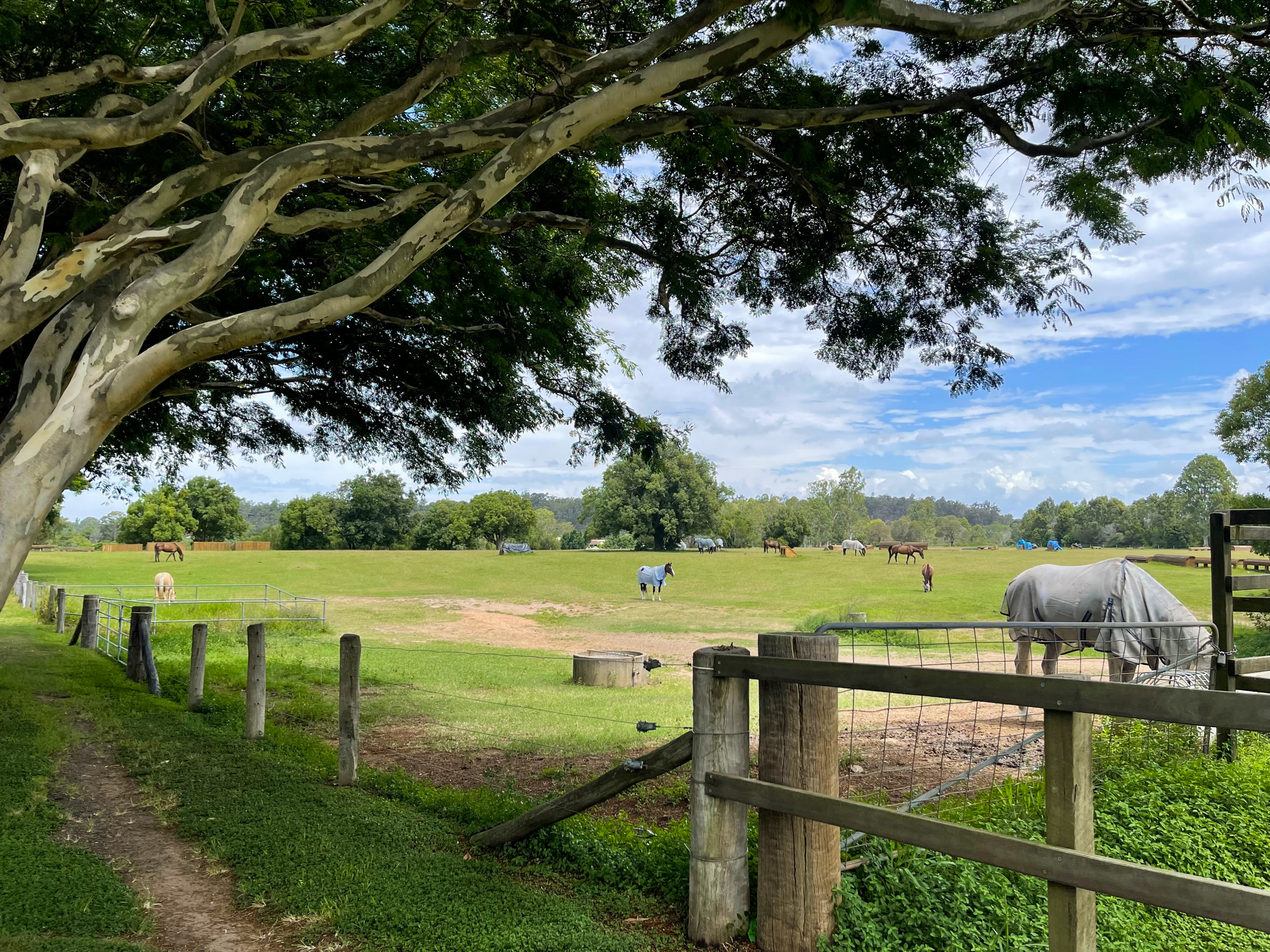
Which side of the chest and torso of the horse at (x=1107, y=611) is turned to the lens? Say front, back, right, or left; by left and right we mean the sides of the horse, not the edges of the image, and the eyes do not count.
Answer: right

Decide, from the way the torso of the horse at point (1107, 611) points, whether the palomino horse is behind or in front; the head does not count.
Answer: behind

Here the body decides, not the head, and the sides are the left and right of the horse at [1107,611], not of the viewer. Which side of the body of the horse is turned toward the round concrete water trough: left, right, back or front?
back

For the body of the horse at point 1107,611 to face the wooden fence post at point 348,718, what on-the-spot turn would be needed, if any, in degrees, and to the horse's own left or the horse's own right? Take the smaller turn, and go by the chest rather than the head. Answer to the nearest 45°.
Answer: approximately 135° to the horse's own right

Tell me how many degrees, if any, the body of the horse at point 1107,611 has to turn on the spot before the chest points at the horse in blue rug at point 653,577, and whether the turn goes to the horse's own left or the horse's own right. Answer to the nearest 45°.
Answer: approximately 135° to the horse's own left

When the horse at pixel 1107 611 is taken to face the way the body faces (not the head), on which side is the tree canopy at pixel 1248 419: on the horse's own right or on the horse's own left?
on the horse's own left

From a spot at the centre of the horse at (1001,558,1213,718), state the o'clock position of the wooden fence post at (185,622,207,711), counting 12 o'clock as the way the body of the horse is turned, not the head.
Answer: The wooden fence post is roughly at 5 o'clock from the horse.

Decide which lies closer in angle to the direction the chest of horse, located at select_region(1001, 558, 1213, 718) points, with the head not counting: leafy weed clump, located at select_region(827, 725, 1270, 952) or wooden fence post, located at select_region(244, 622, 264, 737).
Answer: the leafy weed clump

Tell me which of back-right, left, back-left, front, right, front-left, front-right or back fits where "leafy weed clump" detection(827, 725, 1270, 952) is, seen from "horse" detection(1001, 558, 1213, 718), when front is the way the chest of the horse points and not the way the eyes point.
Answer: right

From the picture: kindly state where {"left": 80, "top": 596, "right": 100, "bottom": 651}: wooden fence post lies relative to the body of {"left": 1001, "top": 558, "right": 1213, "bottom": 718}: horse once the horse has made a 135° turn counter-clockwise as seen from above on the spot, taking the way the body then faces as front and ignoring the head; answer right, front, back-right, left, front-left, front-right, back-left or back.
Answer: front-left

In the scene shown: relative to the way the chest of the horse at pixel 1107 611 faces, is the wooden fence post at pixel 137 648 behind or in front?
behind

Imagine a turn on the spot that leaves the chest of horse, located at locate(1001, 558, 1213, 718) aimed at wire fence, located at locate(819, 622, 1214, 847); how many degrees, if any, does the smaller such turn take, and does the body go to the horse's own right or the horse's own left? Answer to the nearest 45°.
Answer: approximately 90° to the horse's own right
